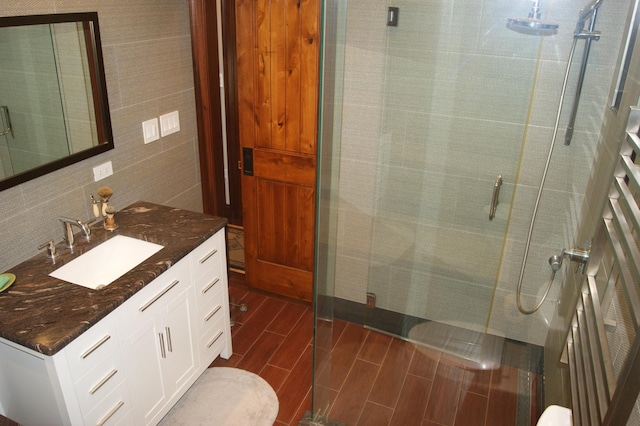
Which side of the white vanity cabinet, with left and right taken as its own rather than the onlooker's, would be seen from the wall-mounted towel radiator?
front

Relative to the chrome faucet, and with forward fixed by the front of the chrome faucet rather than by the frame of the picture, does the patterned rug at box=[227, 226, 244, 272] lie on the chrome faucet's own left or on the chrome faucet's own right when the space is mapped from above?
on the chrome faucet's own left

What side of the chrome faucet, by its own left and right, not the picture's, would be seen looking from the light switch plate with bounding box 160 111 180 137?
left

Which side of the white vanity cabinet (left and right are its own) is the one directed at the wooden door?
left

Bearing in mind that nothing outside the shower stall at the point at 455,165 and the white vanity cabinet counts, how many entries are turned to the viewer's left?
0

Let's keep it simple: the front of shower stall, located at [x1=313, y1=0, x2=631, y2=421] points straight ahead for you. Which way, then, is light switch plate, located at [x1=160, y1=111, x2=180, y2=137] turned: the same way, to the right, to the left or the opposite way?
to the left

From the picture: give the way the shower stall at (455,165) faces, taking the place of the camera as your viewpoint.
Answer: facing the viewer

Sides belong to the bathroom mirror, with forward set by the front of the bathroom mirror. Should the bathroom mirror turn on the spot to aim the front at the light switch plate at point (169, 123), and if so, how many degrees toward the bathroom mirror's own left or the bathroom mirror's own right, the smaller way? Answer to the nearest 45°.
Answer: approximately 90° to the bathroom mirror's own left

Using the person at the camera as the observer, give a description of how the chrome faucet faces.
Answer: facing the viewer and to the right of the viewer

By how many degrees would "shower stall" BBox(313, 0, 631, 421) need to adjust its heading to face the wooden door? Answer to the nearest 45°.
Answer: approximately 90° to its right

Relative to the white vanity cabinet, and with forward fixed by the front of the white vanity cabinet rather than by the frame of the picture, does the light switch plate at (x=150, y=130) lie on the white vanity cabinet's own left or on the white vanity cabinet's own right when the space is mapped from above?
on the white vanity cabinet's own left

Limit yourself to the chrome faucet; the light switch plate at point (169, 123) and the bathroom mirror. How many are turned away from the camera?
0
